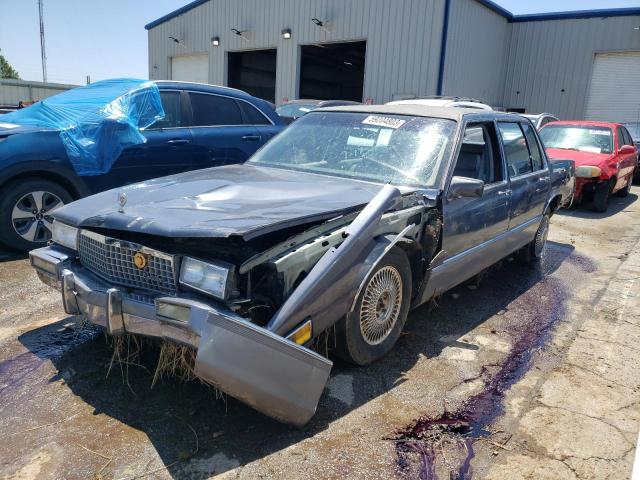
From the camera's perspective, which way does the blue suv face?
to the viewer's left

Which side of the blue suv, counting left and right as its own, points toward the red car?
back

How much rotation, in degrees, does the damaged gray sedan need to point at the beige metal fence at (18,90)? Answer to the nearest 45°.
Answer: approximately 90° to its right

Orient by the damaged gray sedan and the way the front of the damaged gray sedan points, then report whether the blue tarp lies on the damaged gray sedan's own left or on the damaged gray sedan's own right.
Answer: on the damaged gray sedan's own right

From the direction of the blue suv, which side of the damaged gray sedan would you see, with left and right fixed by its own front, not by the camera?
right

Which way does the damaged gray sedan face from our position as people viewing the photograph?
facing the viewer and to the left of the viewer

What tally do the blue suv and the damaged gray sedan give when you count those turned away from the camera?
0

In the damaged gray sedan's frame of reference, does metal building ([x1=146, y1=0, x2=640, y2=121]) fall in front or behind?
behind

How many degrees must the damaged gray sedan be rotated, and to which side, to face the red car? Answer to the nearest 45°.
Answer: approximately 180°
